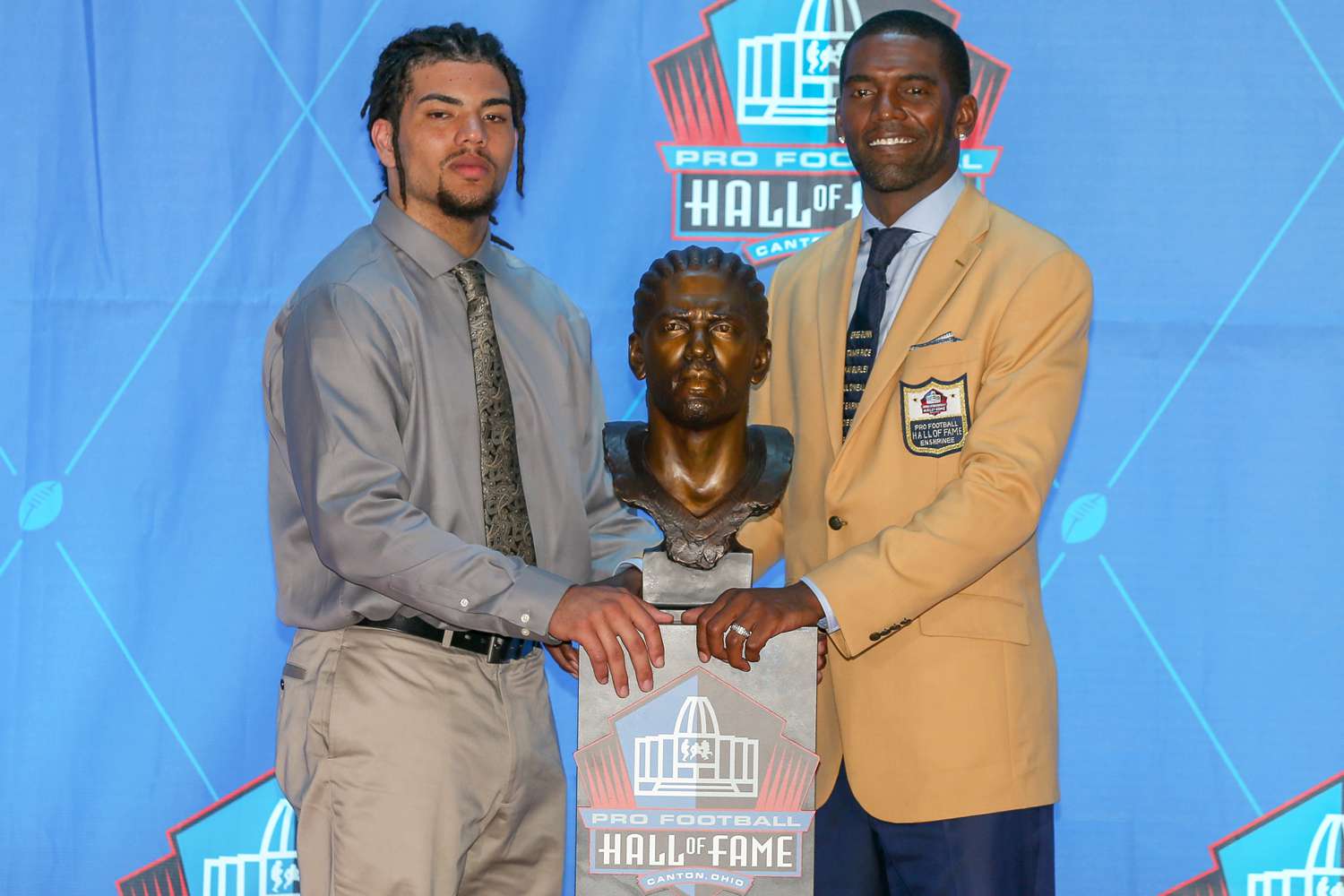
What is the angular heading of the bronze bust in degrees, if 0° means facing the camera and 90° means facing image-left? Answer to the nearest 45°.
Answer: approximately 0°

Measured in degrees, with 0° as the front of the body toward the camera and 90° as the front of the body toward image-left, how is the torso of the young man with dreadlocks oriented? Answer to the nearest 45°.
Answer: approximately 315°

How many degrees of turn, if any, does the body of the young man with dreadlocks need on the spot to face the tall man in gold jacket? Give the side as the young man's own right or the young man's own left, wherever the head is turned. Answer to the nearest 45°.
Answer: approximately 45° to the young man's own left

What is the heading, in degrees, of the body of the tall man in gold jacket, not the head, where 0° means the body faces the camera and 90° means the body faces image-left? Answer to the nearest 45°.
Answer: approximately 45°
